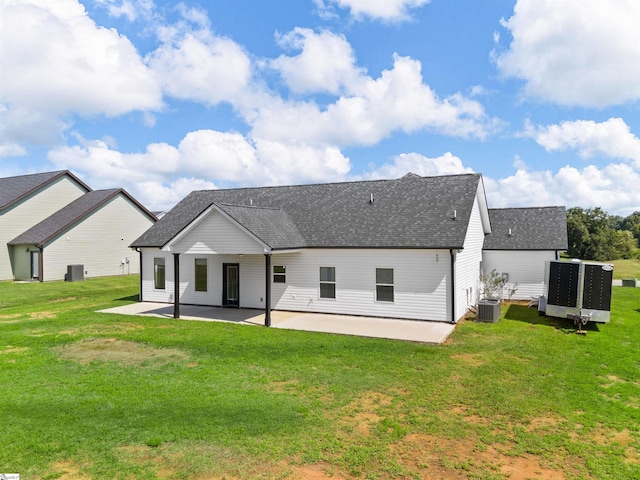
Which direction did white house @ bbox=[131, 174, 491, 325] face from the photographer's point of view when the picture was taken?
facing away from the viewer and to the right of the viewer

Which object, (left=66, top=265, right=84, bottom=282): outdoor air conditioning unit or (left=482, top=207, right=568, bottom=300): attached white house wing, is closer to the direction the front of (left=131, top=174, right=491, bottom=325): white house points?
the attached white house wing

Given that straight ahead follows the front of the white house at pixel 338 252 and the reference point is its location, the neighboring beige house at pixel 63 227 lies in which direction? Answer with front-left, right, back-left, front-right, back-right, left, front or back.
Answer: left

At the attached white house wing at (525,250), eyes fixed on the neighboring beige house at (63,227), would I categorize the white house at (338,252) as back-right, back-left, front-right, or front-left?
front-left

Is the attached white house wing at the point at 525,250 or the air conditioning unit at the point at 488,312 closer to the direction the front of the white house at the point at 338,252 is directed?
the attached white house wing
